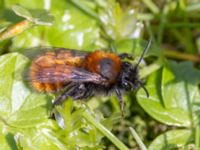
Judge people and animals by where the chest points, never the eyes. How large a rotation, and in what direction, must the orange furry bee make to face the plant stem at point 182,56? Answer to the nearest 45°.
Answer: approximately 45° to its left

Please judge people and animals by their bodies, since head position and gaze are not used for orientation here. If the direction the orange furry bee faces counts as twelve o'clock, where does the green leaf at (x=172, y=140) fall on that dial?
The green leaf is roughly at 12 o'clock from the orange furry bee.

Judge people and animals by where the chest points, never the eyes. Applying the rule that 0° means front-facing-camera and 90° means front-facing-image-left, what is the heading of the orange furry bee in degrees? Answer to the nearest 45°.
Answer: approximately 270°

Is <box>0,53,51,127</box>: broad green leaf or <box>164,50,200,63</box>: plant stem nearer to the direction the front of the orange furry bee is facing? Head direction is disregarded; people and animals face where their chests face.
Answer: the plant stem

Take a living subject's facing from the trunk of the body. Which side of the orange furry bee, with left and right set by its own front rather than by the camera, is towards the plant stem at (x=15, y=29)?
back

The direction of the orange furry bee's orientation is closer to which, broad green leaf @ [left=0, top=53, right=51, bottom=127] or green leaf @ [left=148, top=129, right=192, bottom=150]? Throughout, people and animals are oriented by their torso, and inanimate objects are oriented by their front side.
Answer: the green leaf

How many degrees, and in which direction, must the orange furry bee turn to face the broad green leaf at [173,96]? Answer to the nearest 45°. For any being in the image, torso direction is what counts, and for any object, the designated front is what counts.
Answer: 0° — it already faces it
